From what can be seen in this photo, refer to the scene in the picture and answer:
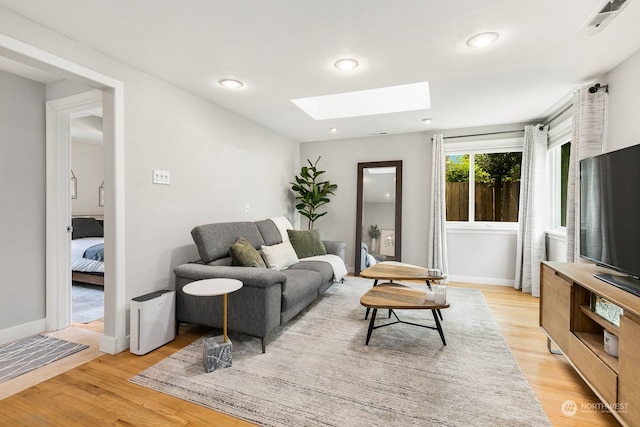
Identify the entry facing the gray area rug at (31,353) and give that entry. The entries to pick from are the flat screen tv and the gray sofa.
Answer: the flat screen tv

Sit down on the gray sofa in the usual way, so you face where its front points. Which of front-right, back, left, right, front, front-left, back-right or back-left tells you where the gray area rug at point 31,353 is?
back-right

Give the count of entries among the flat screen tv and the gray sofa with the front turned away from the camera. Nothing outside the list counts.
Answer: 0

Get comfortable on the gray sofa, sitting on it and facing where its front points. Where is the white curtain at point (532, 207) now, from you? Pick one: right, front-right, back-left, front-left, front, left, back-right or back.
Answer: front-left

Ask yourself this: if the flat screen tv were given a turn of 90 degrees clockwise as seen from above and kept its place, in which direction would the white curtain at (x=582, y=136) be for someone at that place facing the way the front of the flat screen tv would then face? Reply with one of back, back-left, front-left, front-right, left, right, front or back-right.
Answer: front-right

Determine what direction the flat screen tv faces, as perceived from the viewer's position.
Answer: facing the viewer and to the left of the viewer

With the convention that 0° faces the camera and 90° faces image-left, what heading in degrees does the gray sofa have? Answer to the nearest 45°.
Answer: approximately 315°

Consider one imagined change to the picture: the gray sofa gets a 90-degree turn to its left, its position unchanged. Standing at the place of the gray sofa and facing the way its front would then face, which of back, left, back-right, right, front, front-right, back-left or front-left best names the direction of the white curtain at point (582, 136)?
front-right

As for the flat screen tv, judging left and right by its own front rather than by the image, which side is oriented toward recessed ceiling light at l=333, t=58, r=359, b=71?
front

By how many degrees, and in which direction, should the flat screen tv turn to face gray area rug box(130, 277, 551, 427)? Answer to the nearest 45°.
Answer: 0° — it already faces it

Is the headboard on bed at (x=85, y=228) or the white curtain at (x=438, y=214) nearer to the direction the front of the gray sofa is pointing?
the white curtain

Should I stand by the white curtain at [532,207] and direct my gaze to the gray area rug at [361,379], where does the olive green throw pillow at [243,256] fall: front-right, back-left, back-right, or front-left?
front-right

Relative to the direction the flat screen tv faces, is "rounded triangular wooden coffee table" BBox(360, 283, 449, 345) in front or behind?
in front

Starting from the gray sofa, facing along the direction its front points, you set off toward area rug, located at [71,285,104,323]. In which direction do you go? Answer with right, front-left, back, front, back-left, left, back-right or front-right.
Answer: back

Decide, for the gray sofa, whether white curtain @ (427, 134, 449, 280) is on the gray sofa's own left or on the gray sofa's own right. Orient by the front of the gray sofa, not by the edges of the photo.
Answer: on the gray sofa's own left

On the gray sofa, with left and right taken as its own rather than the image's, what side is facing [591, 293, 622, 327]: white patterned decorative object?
front

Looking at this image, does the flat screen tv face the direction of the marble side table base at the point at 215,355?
yes
